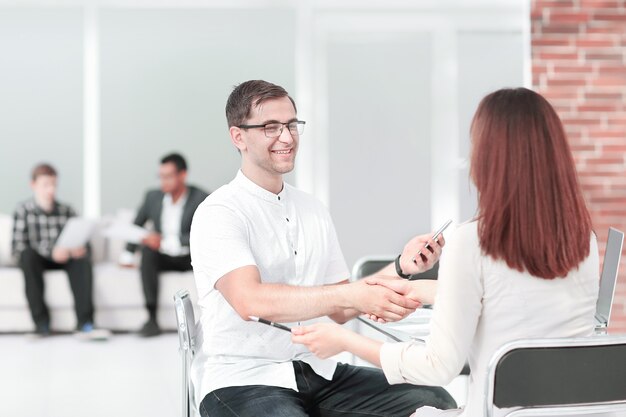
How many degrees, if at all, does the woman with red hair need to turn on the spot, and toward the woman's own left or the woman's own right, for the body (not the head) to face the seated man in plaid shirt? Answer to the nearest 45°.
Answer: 0° — they already face them

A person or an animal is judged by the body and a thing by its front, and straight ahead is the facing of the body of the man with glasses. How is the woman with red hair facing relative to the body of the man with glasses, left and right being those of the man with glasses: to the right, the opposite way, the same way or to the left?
the opposite way

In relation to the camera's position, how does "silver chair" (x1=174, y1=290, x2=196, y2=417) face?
facing to the right of the viewer

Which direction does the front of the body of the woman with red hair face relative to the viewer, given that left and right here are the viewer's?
facing away from the viewer and to the left of the viewer

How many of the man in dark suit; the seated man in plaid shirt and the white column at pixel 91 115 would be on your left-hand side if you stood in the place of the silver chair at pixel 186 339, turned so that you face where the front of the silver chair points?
3

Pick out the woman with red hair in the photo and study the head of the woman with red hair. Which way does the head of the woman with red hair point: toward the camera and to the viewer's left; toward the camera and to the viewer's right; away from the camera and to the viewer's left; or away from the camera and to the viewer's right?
away from the camera and to the viewer's left
